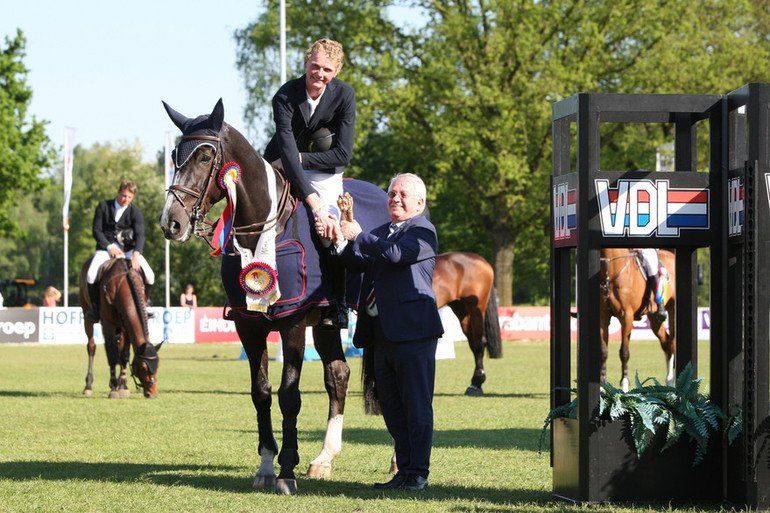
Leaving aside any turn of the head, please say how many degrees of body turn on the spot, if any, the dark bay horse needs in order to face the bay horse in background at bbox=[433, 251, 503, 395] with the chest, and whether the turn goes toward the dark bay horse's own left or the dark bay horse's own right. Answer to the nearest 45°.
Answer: approximately 135° to the dark bay horse's own right

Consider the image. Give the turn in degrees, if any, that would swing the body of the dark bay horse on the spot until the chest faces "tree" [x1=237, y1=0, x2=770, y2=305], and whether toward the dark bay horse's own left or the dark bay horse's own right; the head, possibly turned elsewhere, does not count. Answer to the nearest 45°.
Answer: approximately 135° to the dark bay horse's own right

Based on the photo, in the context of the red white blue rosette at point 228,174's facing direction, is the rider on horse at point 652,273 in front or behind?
behind

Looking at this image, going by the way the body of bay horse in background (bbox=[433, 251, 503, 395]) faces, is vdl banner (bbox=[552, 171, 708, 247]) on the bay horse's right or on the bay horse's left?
on the bay horse's left

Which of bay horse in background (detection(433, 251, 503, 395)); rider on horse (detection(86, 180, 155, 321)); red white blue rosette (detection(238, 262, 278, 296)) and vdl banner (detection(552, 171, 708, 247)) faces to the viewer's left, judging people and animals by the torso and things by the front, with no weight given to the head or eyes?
the bay horse in background

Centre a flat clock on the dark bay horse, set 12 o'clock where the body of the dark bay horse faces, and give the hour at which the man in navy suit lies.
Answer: The man in navy suit is roughly at 8 o'clock from the dark bay horse.

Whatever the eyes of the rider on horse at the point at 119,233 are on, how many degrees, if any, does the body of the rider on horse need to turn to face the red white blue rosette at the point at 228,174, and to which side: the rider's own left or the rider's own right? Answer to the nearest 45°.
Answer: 0° — they already face it

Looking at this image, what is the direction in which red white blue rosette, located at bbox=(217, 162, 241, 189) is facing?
toward the camera

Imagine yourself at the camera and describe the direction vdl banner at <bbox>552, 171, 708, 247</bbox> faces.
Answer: facing the viewer

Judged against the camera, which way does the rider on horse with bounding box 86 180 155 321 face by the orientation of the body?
toward the camera

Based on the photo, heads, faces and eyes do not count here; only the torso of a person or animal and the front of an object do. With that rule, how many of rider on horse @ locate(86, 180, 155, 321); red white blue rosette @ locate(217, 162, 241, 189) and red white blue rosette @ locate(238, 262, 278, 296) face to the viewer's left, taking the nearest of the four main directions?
0

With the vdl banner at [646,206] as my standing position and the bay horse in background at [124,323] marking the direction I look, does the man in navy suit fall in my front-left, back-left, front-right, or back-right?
front-left

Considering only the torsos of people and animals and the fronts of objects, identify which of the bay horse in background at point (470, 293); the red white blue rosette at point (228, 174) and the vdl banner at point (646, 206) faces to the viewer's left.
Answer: the bay horse in background

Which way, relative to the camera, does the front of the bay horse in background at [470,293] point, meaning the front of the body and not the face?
to the viewer's left

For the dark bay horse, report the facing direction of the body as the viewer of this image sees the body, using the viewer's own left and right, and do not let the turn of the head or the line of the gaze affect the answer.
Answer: facing the viewer and to the left of the viewer

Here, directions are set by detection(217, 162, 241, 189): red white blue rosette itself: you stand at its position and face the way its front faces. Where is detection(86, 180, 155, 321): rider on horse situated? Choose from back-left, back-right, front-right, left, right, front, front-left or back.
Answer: back
